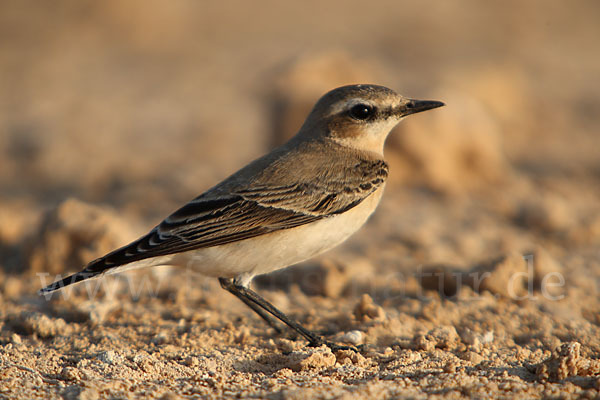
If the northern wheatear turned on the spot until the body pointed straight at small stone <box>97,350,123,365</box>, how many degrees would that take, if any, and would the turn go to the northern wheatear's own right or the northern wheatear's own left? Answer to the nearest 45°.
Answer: approximately 135° to the northern wheatear's own right

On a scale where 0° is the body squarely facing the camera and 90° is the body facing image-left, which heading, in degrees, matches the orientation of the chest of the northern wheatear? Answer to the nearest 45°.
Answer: approximately 270°

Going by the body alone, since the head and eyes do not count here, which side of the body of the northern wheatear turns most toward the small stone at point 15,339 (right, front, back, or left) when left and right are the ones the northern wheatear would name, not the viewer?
back

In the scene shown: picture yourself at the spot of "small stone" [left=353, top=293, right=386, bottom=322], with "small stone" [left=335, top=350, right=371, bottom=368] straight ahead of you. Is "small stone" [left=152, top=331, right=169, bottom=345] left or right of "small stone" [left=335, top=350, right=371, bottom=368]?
right

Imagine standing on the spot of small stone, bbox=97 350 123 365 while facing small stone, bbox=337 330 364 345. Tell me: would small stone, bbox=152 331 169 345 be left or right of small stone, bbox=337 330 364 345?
left

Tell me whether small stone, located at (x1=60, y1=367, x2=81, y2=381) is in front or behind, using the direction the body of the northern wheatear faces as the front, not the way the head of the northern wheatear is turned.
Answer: behind
